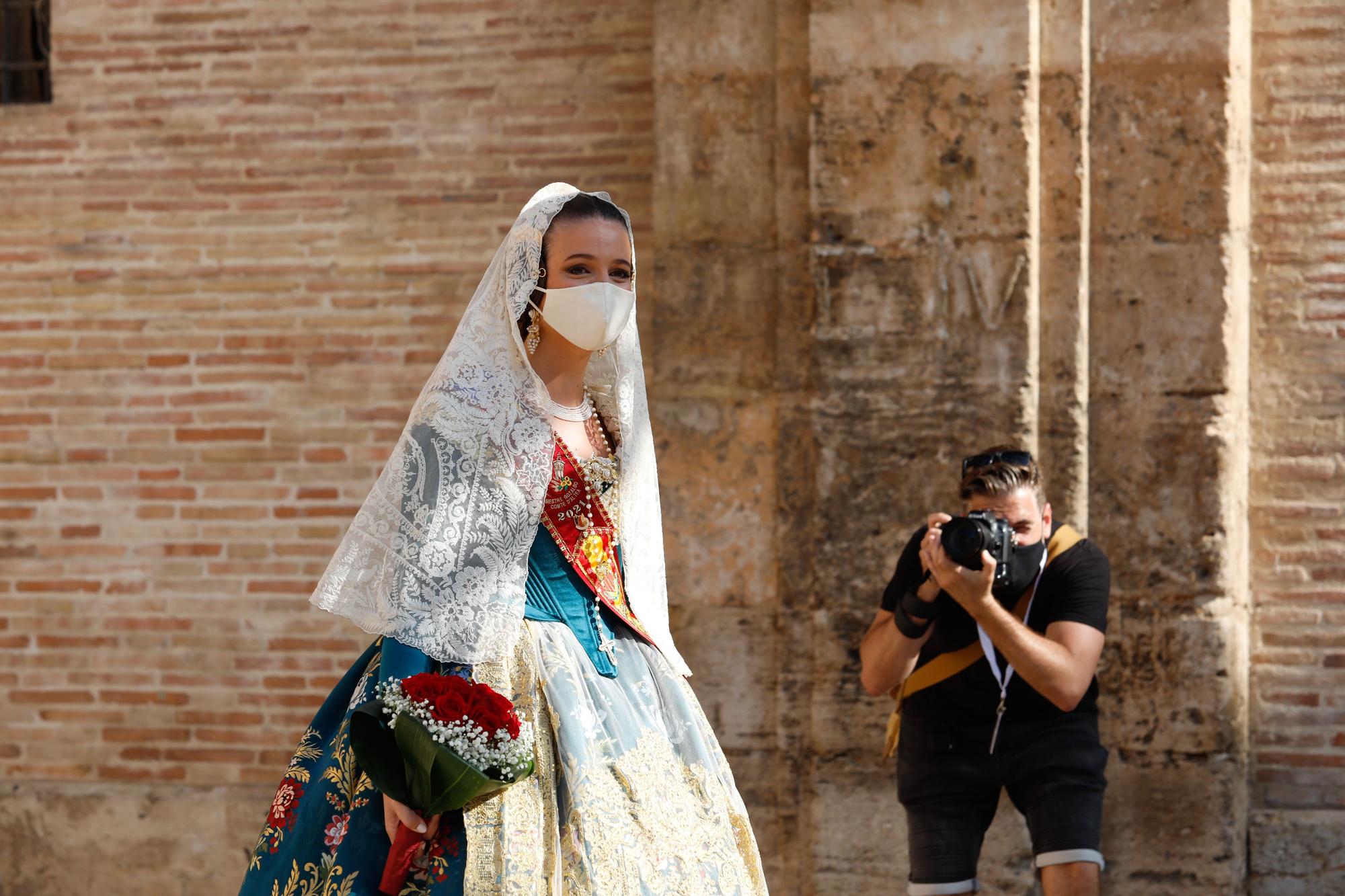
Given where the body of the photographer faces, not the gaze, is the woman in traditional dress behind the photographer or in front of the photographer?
in front

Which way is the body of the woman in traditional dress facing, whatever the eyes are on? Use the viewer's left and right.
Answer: facing the viewer and to the right of the viewer

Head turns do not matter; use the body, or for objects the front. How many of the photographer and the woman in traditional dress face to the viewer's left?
0

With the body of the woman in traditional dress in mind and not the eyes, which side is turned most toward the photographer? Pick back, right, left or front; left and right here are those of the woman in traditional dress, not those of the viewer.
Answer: left

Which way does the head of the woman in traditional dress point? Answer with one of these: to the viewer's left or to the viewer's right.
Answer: to the viewer's right

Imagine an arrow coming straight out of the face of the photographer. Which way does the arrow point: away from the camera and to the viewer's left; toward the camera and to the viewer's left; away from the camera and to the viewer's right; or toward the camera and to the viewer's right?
toward the camera and to the viewer's left

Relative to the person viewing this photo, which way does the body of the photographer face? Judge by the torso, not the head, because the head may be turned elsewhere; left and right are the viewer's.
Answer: facing the viewer
